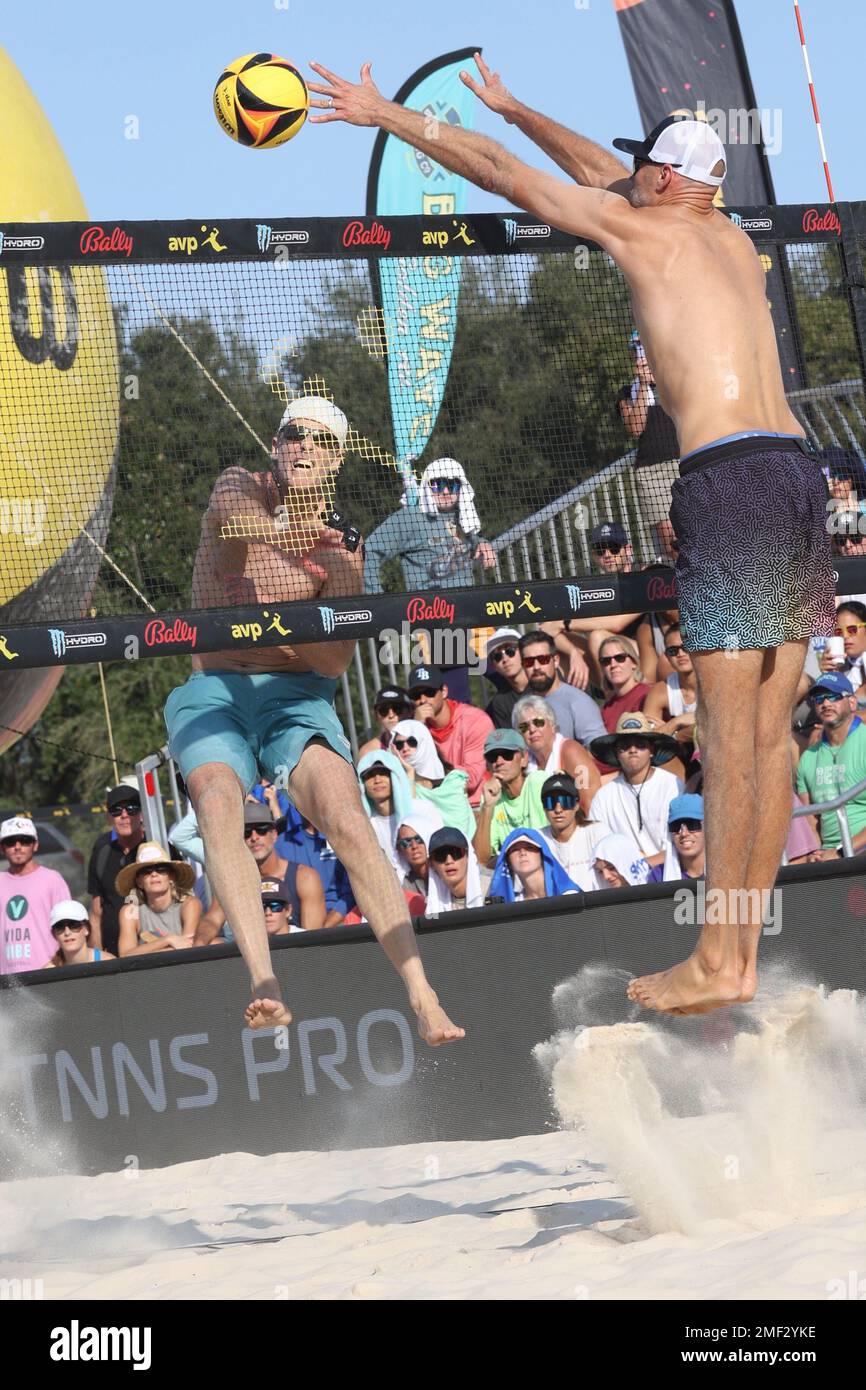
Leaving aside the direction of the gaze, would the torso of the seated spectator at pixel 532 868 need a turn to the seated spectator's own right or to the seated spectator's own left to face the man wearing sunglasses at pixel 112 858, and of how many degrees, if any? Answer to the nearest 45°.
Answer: approximately 135° to the seated spectator's own right

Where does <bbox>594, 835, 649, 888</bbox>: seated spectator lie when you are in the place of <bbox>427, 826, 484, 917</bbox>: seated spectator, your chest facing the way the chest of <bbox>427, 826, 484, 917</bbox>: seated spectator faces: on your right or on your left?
on your left

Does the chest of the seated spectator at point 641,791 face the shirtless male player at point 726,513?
yes

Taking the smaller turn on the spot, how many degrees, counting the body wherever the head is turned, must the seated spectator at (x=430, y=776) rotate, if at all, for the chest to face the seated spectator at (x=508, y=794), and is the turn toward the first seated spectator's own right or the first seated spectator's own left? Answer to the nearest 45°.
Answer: approximately 90° to the first seated spectator's own left

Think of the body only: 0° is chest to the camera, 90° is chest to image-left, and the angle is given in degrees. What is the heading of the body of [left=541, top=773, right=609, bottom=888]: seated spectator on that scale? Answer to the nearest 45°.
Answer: approximately 0°

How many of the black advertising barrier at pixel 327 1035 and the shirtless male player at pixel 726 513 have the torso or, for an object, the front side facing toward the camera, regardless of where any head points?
1

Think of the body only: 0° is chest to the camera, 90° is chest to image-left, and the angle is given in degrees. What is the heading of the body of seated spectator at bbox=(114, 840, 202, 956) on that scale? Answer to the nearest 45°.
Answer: approximately 0°
